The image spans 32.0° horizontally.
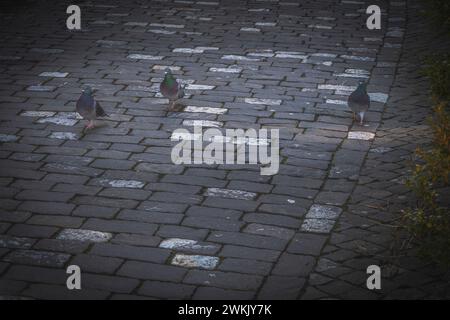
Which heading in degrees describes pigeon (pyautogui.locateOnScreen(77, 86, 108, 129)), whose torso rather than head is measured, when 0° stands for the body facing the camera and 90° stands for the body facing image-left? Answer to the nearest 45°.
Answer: approximately 45°

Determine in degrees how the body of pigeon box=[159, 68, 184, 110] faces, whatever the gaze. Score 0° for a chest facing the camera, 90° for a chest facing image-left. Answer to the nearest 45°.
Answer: approximately 45°

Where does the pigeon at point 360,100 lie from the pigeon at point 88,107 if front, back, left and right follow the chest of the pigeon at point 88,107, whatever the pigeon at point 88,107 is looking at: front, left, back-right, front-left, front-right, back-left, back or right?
back-left

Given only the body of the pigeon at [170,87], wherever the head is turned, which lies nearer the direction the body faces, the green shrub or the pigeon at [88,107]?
the pigeon

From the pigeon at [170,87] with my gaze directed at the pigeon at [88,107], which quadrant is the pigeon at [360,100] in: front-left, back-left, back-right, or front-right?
back-left

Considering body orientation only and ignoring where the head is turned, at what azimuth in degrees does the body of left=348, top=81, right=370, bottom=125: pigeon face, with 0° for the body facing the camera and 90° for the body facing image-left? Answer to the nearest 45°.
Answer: approximately 0°

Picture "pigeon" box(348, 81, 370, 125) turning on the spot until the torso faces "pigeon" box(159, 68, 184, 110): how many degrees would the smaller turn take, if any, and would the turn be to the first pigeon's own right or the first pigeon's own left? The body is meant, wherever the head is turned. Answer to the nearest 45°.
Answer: approximately 90° to the first pigeon's own right

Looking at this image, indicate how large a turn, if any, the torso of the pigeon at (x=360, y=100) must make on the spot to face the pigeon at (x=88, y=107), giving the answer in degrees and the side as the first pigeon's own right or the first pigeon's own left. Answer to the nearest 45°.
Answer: approximately 90° to the first pigeon's own right

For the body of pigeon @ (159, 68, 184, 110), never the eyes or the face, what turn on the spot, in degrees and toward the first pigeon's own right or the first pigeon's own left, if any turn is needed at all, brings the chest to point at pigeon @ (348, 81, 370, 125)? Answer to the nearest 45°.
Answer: approximately 135° to the first pigeon's own left

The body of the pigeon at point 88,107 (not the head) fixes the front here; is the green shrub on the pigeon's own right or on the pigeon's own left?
on the pigeon's own left

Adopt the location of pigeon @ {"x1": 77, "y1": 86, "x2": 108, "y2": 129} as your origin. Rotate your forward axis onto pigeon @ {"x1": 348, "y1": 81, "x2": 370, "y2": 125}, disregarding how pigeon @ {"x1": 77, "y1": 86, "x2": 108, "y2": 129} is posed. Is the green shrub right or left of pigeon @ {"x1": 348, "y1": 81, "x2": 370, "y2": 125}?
right
